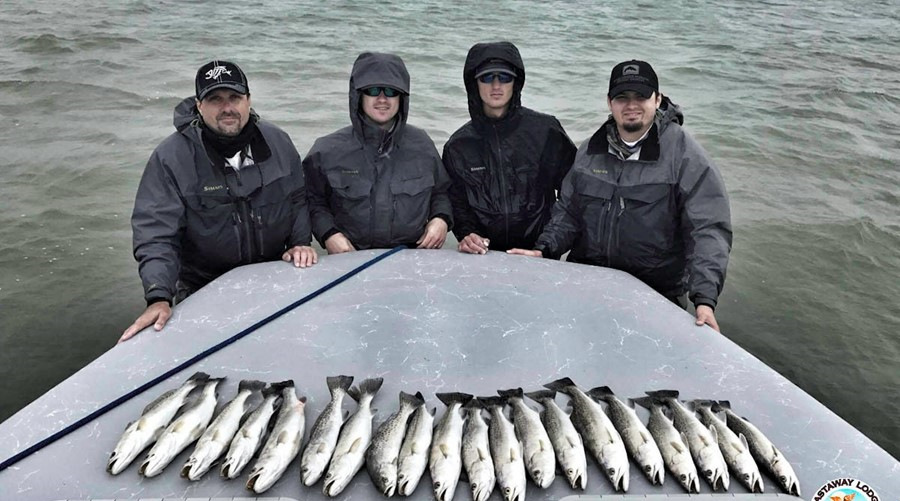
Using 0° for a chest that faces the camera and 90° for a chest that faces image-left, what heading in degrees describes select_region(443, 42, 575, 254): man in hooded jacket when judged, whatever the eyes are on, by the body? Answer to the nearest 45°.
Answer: approximately 0°

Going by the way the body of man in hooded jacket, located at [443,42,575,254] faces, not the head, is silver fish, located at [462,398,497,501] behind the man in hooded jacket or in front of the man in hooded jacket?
in front

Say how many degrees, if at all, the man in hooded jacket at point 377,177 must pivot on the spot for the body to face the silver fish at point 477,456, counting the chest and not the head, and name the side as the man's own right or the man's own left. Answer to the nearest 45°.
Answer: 0° — they already face it

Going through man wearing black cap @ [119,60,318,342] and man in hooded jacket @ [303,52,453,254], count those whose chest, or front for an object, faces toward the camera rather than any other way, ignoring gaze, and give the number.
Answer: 2

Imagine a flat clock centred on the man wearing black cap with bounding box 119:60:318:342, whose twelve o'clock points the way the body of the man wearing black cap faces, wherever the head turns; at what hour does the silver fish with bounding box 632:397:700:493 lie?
The silver fish is roughly at 11 o'clock from the man wearing black cap.

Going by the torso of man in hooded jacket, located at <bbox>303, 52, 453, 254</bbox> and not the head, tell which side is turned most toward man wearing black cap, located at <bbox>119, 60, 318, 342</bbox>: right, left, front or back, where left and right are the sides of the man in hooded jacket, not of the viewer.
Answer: right

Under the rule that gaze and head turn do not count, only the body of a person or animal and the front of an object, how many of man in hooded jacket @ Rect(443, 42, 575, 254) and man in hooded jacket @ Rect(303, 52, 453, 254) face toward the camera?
2

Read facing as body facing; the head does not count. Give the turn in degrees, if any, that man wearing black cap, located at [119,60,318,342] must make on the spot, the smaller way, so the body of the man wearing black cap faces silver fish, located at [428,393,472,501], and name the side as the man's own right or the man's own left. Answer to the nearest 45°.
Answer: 0° — they already face it

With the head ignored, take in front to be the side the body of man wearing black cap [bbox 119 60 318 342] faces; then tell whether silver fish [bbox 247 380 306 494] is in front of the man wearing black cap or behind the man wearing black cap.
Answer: in front

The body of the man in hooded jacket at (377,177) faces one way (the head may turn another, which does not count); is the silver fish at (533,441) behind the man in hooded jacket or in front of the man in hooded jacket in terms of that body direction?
in front

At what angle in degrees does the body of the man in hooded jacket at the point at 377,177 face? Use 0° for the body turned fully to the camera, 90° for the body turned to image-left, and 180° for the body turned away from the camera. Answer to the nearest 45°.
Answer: approximately 0°
